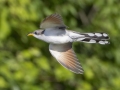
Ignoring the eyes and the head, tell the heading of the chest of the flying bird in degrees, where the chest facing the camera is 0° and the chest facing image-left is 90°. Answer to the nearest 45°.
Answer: approximately 90°
